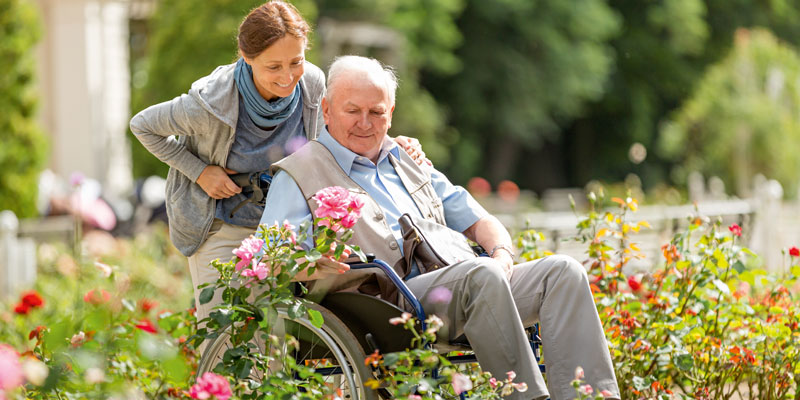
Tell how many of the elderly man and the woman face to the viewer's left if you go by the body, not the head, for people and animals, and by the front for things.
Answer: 0

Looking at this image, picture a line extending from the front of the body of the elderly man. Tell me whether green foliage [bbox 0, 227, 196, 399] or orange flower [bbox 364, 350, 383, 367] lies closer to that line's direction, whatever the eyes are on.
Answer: the orange flower

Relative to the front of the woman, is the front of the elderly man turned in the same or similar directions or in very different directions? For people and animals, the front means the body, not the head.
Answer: same or similar directions

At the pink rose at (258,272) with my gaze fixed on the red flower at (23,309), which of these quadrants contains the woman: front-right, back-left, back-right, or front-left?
front-right

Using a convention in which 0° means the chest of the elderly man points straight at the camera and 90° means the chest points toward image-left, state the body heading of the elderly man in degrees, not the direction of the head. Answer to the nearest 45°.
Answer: approximately 315°

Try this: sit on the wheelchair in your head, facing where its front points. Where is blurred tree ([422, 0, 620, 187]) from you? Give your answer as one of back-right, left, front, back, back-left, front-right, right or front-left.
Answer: back-left

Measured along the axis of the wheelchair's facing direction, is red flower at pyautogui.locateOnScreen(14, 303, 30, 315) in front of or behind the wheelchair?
behind

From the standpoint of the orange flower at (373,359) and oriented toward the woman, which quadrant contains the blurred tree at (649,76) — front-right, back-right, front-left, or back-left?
front-right

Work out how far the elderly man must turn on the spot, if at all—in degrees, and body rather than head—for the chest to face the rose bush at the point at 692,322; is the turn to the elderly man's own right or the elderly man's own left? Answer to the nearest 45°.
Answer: approximately 90° to the elderly man's own left

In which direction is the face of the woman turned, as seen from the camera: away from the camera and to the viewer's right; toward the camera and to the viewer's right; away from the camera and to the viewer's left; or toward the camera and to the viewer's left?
toward the camera and to the viewer's right

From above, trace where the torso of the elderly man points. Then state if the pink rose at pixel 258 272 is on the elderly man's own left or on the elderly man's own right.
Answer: on the elderly man's own right

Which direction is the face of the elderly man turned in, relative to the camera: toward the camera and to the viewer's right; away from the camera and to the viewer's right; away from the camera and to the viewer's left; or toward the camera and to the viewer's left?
toward the camera and to the viewer's right

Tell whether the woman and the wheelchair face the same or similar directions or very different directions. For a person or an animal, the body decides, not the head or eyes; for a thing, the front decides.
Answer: same or similar directions

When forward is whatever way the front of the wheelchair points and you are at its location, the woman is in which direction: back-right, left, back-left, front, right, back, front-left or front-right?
back

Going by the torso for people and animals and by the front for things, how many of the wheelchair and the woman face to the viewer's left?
0
